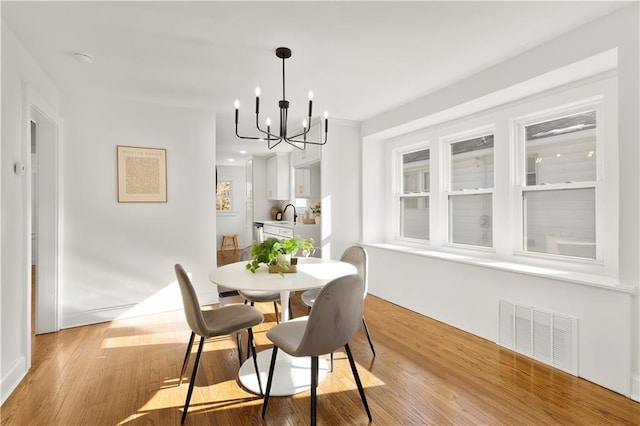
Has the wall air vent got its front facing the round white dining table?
yes

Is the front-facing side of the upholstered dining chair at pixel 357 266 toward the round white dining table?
yes

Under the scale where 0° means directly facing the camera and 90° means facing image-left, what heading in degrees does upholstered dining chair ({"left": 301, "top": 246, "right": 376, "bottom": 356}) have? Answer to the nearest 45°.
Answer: approximately 45°

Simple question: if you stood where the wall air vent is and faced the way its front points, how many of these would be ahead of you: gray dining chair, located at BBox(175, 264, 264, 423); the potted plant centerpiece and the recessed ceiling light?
3

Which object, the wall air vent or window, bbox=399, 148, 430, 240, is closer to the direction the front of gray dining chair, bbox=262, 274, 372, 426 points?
the window

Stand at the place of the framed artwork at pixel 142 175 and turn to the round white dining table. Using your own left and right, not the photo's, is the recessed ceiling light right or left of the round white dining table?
right

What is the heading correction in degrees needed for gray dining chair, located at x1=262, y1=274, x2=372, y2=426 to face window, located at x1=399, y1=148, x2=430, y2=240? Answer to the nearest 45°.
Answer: approximately 90° to its right

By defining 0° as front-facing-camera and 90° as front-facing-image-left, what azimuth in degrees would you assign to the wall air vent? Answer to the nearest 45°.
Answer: approximately 45°

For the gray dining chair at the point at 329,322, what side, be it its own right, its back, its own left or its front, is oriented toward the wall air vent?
right

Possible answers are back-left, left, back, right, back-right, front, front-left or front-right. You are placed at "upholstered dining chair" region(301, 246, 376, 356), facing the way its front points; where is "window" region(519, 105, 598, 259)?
back-left

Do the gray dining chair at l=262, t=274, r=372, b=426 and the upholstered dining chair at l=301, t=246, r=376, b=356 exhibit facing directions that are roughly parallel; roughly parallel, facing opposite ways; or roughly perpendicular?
roughly perpendicular

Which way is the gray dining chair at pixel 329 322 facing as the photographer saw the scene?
facing away from the viewer and to the left of the viewer

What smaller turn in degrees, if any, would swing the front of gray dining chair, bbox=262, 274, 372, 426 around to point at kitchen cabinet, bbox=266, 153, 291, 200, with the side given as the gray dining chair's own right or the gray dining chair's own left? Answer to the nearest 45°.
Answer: approximately 45° to the gray dining chair's own right

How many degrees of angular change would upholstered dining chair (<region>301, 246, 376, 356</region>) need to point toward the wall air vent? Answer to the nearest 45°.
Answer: approximately 135° to its left
